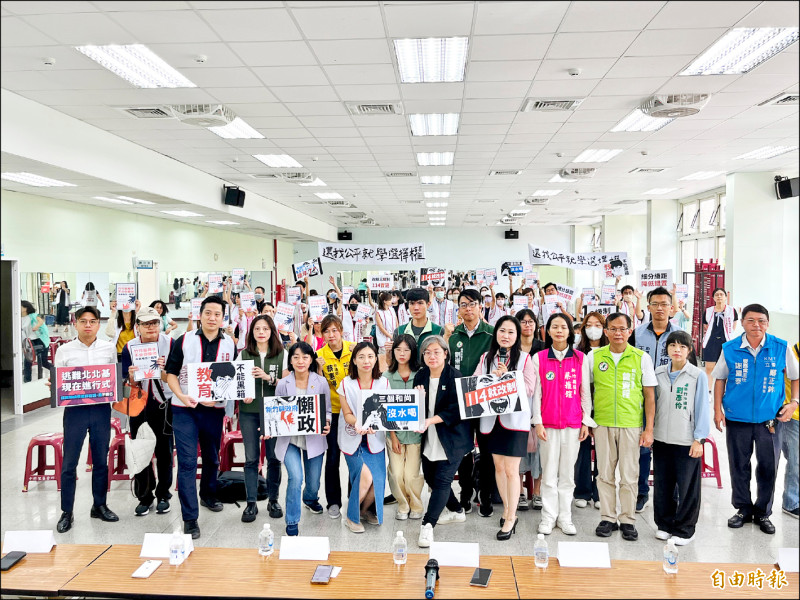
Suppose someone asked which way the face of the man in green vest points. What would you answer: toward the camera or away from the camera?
toward the camera

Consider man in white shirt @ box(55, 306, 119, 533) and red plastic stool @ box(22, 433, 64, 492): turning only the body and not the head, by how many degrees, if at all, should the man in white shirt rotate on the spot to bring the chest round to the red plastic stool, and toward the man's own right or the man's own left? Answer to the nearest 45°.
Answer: approximately 180°

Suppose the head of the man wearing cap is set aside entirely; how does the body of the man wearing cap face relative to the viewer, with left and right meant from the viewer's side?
facing the viewer

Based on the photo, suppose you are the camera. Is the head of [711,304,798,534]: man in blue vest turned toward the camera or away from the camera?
toward the camera

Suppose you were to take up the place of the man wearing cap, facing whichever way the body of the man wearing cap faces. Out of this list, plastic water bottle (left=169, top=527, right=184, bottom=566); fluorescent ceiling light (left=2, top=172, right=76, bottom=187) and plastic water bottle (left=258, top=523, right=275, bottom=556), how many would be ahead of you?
2

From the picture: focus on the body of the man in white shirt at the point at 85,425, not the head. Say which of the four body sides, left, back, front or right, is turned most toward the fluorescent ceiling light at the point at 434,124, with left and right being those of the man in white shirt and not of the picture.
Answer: left

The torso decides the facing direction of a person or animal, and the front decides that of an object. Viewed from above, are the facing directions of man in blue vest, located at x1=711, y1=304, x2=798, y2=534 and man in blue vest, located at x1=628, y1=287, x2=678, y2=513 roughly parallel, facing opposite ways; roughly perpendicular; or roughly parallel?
roughly parallel

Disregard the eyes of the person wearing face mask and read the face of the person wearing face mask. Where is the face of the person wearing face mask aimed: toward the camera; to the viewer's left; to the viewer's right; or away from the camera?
toward the camera

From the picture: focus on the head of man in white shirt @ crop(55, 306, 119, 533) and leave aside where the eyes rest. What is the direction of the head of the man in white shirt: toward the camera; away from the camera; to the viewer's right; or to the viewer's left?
toward the camera

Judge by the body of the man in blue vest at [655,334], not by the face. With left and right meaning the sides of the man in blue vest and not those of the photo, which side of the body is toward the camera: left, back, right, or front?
front

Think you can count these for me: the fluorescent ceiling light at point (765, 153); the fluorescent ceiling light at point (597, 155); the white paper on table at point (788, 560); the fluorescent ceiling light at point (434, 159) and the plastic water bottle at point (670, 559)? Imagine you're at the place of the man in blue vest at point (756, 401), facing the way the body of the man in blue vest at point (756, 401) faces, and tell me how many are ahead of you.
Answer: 2

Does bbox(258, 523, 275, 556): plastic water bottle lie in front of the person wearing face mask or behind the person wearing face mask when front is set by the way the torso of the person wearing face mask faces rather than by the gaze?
in front

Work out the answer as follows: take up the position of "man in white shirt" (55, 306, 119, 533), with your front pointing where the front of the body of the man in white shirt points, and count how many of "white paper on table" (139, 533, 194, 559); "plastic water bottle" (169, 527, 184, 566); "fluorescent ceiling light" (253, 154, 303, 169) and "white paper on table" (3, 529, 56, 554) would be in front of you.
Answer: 3

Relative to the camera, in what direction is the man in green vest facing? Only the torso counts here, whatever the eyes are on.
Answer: toward the camera

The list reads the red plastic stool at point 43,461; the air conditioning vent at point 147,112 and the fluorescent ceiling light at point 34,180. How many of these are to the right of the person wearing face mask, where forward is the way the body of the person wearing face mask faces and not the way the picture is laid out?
3

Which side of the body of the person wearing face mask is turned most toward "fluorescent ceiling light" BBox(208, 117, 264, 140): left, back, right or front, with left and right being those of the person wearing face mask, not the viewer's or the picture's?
right

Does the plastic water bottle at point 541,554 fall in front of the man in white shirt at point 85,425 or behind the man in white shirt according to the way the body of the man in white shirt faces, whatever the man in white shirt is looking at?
in front
